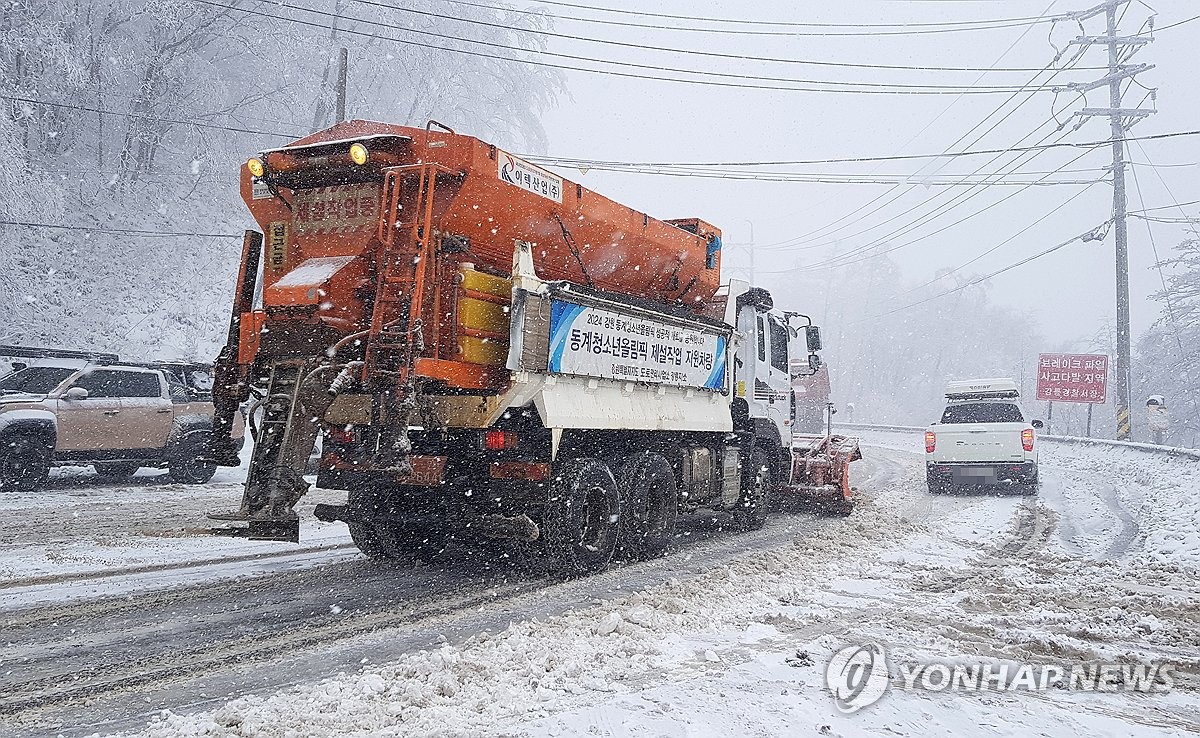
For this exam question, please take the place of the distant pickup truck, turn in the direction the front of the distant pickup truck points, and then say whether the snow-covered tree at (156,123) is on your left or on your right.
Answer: on your left

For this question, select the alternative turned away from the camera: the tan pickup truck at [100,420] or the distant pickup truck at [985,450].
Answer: the distant pickup truck

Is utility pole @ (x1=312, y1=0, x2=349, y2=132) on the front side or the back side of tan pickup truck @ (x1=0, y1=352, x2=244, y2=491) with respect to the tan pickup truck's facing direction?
on the back side

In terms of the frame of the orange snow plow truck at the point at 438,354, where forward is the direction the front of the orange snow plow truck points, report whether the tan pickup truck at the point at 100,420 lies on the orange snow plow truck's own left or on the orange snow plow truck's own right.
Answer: on the orange snow plow truck's own left

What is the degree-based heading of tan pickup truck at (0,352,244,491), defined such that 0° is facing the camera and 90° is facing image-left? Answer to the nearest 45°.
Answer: approximately 45°

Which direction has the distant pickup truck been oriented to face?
away from the camera

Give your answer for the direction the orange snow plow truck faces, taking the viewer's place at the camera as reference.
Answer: facing away from the viewer and to the right of the viewer

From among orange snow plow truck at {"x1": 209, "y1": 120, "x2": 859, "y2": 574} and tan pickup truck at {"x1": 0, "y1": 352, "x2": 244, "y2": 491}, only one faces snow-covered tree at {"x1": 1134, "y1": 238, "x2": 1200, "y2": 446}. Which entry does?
the orange snow plow truck

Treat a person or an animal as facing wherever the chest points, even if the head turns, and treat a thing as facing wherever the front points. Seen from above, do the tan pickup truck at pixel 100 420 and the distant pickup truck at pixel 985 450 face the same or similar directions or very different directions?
very different directions

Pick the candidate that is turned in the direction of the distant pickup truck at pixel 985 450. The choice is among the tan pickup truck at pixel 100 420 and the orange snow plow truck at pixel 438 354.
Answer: the orange snow plow truck

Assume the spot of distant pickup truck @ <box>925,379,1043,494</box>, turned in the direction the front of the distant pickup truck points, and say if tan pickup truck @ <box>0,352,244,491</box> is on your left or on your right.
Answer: on your left

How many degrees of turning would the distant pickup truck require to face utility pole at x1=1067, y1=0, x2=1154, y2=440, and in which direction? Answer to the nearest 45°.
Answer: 0° — it already faces it

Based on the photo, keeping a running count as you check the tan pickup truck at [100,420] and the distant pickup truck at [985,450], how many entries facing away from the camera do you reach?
1
